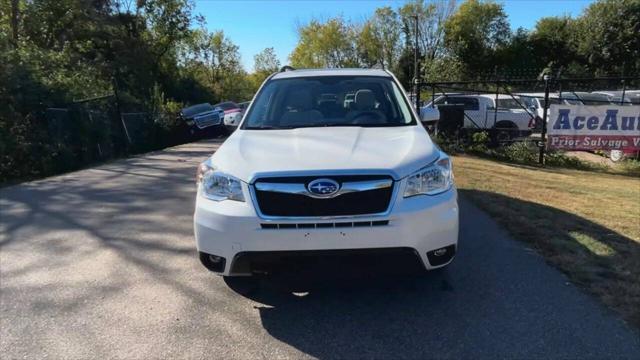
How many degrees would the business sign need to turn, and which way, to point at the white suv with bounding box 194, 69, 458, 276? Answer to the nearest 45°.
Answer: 0° — it already faces it

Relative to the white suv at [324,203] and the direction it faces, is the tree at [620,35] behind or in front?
behind

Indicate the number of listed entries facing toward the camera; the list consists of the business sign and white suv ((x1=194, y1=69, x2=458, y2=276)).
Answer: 2

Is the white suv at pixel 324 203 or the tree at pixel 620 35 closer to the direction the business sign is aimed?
the white suv

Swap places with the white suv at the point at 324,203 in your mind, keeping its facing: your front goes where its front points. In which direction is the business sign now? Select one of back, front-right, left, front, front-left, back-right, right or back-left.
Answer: back-left

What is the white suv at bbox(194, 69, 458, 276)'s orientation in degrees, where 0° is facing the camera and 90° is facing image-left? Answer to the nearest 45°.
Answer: approximately 0°

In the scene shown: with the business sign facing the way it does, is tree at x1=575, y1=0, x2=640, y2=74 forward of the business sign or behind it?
behind

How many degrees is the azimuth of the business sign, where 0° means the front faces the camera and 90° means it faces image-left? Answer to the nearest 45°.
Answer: approximately 0°
